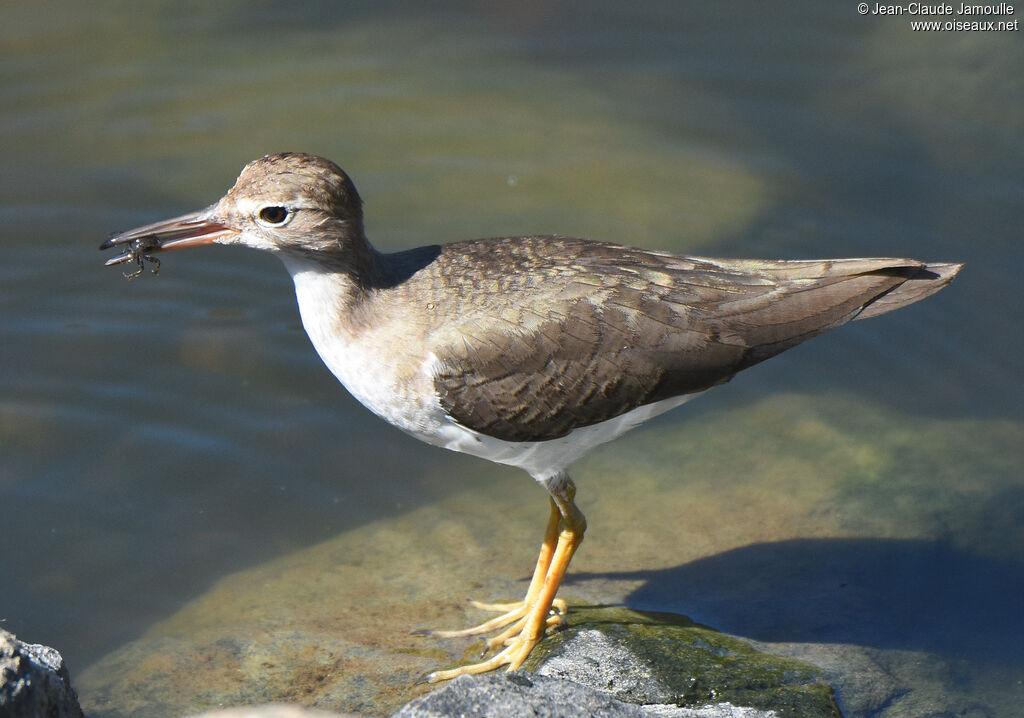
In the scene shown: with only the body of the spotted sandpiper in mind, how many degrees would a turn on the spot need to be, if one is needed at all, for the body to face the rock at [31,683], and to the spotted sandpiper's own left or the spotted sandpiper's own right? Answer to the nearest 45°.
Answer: approximately 45° to the spotted sandpiper's own left

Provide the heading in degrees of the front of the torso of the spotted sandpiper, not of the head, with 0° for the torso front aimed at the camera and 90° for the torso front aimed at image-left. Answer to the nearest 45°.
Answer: approximately 90°
